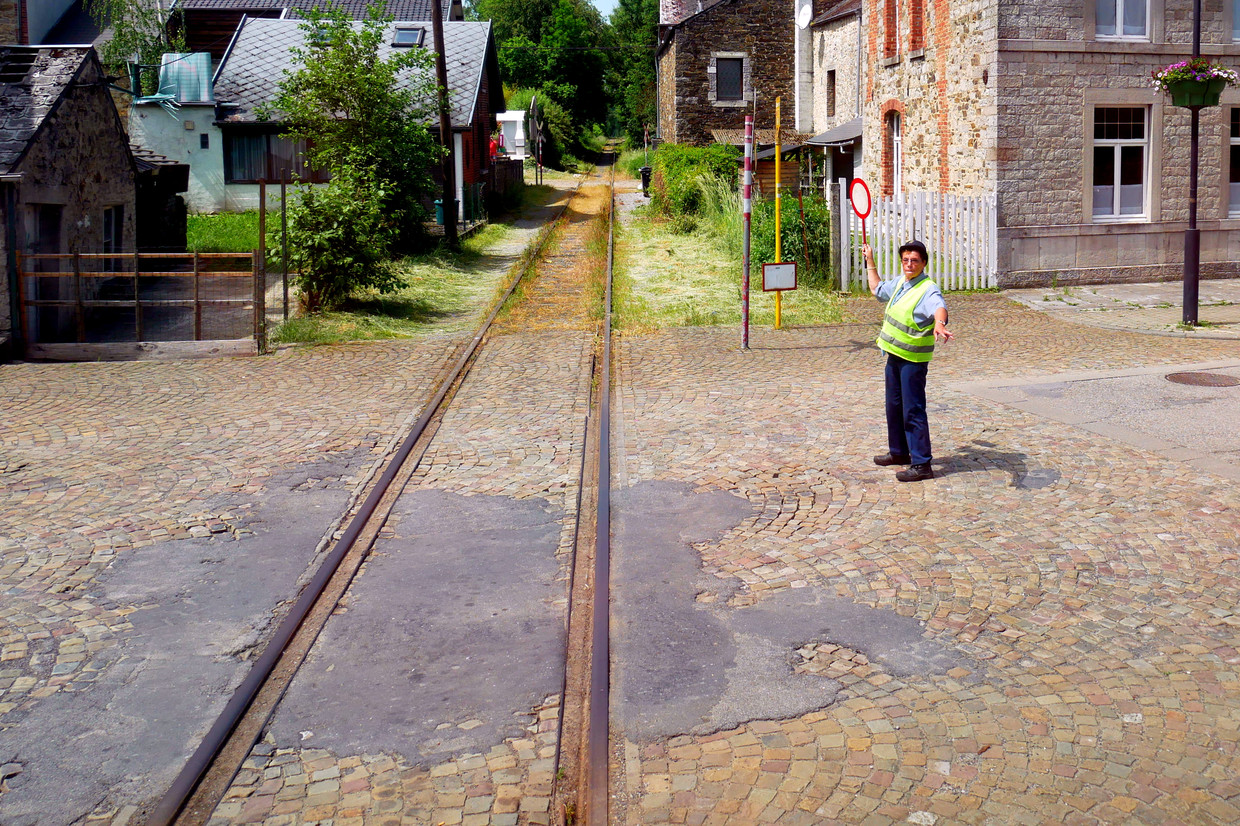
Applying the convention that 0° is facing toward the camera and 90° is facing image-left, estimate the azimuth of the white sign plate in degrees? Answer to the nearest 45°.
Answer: approximately 0°

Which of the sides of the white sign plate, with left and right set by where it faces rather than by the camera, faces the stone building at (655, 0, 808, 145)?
back

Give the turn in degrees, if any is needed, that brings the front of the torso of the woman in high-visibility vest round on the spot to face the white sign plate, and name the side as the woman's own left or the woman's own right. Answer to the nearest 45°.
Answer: approximately 135° to the woman's own right

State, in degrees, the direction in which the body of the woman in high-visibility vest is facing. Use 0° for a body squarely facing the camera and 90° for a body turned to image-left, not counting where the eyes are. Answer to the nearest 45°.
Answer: approximately 45°

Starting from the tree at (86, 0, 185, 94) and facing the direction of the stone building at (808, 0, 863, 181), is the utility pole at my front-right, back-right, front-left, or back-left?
front-right

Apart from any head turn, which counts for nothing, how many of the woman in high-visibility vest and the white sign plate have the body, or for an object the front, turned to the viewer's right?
0

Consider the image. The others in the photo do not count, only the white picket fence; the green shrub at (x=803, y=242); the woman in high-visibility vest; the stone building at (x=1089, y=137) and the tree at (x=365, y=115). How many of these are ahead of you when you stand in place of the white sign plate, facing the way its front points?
1

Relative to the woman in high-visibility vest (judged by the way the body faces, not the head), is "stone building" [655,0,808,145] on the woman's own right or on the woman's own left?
on the woman's own right

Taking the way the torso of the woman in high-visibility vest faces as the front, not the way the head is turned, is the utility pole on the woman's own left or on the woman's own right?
on the woman's own right

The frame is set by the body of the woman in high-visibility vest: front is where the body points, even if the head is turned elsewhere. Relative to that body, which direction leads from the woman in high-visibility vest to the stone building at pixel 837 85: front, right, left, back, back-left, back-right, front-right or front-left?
back-right

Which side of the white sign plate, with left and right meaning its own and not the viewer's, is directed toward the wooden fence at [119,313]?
right
